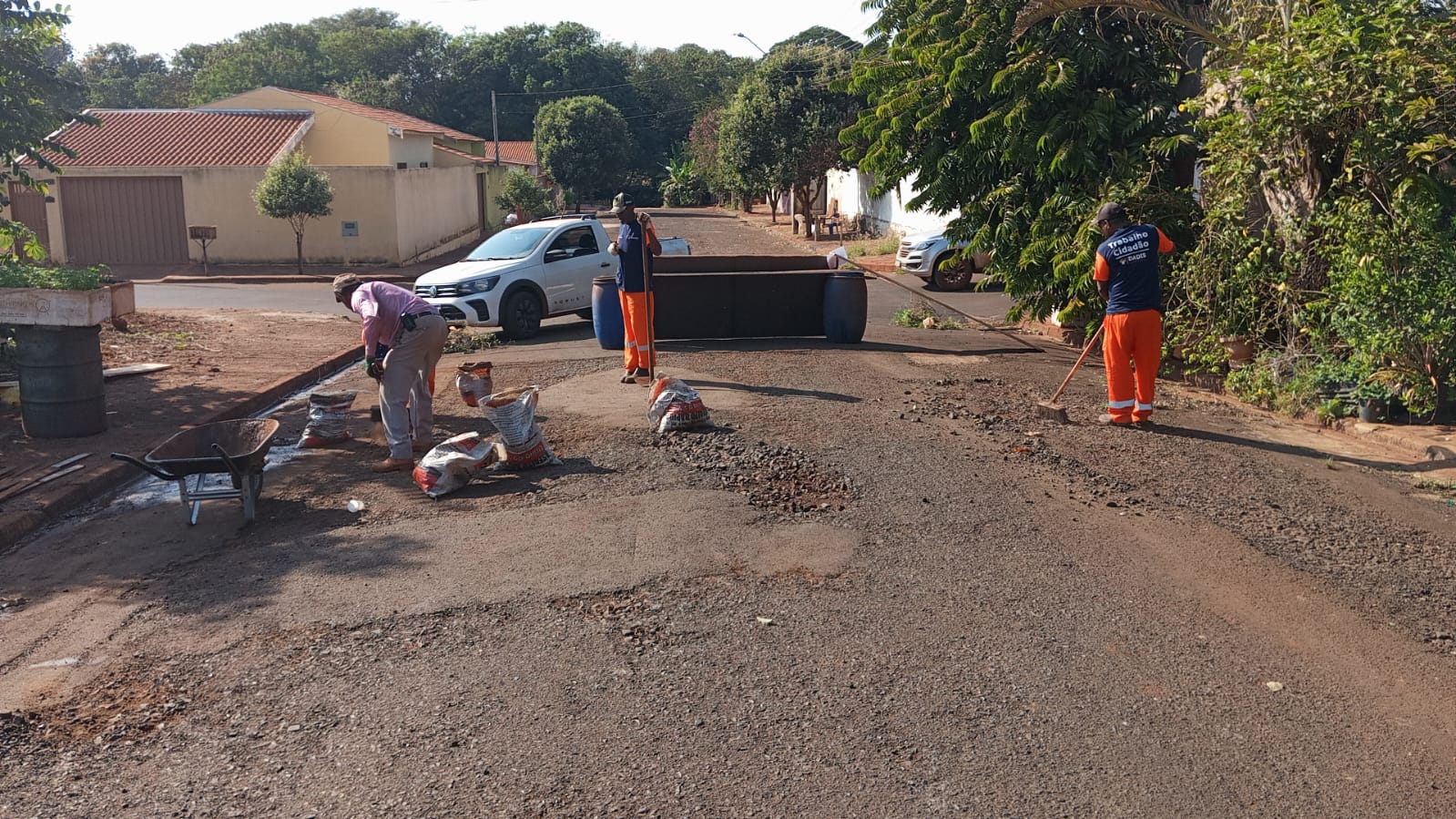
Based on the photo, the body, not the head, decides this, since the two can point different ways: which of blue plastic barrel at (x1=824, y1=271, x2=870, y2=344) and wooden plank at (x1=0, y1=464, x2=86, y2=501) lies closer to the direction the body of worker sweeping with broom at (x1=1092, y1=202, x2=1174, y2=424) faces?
the blue plastic barrel

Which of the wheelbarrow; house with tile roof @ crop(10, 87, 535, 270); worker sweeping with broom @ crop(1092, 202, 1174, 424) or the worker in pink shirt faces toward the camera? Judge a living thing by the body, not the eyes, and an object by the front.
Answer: the house with tile roof

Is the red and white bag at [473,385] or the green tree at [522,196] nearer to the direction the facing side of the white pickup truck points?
the red and white bag

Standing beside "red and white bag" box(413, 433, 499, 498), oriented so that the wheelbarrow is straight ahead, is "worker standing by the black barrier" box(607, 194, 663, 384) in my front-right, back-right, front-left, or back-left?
back-right

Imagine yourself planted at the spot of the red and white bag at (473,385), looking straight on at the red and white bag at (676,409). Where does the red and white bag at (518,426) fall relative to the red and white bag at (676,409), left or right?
right

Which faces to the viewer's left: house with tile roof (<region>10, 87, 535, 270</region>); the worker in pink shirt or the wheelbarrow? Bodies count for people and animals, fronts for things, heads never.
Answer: the worker in pink shirt

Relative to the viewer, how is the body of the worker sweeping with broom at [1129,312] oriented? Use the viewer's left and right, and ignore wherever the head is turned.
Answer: facing away from the viewer and to the left of the viewer

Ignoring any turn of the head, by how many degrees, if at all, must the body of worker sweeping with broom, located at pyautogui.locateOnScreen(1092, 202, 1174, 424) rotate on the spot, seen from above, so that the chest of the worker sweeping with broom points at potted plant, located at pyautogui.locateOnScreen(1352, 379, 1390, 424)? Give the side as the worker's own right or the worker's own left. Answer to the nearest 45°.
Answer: approximately 135° to the worker's own right

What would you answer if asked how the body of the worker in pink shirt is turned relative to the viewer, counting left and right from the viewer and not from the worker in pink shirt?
facing to the left of the viewer

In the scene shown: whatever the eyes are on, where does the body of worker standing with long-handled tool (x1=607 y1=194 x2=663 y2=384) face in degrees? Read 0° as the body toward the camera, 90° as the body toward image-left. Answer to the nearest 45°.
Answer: approximately 45°

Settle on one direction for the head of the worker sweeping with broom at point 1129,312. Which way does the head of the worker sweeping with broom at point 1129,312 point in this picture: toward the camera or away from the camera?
away from the camera

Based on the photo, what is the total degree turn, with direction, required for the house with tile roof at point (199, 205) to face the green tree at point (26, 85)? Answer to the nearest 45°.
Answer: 0° — it already faces it

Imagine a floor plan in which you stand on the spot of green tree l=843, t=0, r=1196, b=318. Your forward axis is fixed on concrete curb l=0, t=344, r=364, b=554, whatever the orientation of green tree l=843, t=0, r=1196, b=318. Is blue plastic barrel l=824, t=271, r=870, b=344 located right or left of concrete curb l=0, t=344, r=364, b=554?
right
